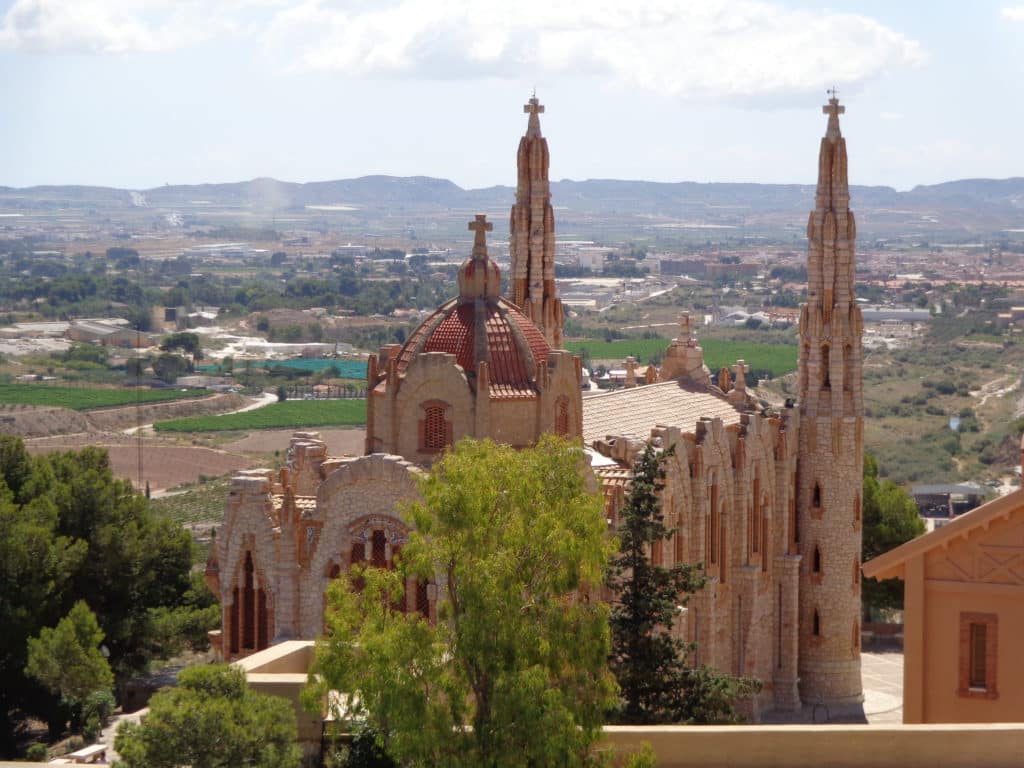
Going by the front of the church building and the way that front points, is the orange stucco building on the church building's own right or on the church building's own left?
on the church building's own right

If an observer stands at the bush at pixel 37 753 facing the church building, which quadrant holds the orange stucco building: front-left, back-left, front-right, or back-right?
front-right

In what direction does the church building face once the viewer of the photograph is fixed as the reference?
facing away from the viewer and to the right of the viewer

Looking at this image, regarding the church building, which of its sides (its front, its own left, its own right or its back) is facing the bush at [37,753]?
back

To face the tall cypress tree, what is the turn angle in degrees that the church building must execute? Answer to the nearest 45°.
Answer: approximately 135° to its right

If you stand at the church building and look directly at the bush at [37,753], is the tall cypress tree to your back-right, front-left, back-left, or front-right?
front-left

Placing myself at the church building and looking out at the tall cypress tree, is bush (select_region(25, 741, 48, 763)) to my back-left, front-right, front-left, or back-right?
front-right
